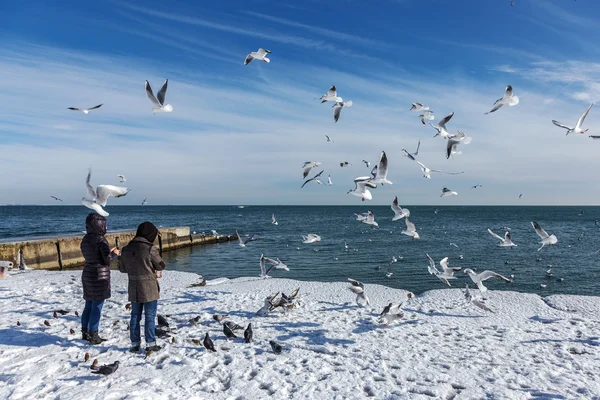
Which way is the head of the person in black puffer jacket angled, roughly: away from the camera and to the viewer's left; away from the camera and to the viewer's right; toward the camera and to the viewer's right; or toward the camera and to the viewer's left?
away from the camera and to the viewer's right

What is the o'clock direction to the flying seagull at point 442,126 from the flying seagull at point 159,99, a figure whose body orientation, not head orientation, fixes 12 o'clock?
the flying seagull at point 442,126 is roughly at 6 o'clock from the flying seagull at point 159,99.

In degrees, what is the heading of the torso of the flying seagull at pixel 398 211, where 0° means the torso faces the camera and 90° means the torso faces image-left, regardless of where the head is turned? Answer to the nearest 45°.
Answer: approximately 90°

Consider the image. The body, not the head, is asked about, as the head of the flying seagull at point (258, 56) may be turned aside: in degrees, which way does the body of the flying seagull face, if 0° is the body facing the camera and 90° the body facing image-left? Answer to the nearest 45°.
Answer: approximately 90°
